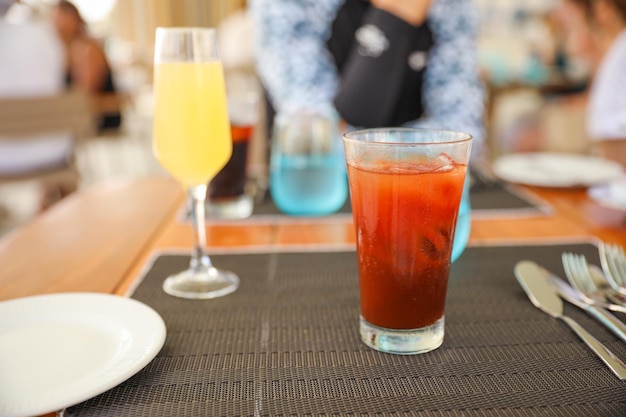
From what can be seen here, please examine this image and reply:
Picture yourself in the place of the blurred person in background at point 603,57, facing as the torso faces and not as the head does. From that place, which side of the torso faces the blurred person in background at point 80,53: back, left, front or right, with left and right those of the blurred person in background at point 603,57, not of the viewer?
front

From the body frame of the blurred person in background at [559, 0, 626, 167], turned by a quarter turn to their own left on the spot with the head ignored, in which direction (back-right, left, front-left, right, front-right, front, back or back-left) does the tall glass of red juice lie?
front

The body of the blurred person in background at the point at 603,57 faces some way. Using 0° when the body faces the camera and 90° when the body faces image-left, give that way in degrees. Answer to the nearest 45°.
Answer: approximately 90°

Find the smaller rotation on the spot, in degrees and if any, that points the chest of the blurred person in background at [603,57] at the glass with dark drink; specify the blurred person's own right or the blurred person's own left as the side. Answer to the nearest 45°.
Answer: approximately 90° to the blurred person's own left

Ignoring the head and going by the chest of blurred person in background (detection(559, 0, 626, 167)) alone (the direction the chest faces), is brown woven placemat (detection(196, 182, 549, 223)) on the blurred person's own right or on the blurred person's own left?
on the blurred person's own left
